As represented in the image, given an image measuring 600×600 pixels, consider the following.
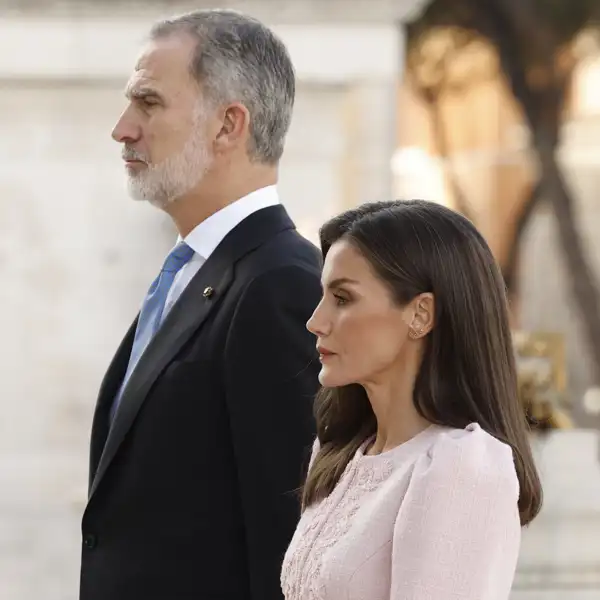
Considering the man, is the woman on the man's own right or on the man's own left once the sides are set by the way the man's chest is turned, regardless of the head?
on the man's own left

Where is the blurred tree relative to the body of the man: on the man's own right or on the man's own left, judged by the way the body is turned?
on the man's own right

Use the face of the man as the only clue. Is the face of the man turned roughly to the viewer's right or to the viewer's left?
to the viewer's left

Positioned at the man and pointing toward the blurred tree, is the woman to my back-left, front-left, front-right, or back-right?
back-right

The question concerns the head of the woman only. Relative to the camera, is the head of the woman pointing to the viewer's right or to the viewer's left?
to the viewer's left

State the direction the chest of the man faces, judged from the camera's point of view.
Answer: to the viewer's left
